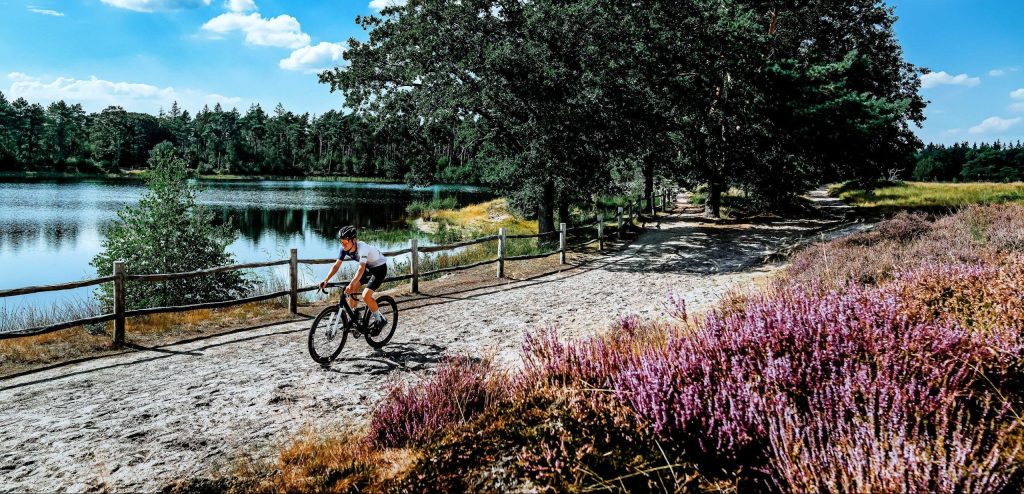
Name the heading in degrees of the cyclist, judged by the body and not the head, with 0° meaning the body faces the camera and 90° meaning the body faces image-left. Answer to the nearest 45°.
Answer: approximately 45°

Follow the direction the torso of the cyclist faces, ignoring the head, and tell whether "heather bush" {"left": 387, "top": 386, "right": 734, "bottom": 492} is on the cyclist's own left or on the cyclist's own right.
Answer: on the cyclist's own left

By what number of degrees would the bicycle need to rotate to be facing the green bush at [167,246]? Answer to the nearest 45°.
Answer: approximately 90° to its right

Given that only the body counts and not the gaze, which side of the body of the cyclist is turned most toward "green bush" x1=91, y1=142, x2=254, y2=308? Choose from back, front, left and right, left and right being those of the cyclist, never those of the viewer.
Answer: right

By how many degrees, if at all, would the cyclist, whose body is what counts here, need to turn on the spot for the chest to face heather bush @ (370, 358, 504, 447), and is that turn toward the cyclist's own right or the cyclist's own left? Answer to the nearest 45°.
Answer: approximately 45° to the cyclist's own left

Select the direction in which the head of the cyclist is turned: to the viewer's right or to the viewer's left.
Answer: to the viewer's left

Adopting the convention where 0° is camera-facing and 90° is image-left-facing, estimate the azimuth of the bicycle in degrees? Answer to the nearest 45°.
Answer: approximately 45°
